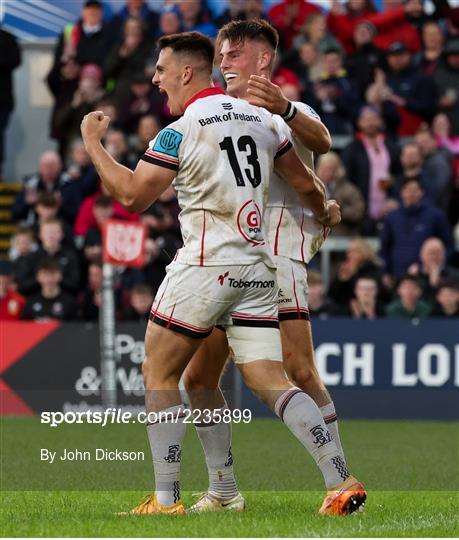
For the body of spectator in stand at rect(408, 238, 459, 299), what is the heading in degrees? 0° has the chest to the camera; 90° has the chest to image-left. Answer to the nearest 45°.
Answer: approximately 0°

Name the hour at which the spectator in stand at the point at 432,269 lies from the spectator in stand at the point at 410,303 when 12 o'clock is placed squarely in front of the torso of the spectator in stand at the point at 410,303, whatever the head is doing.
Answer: the spectator in stand at the point at 432,269 is roughly at 7 o'clock from the spectator in stand at the point at 410,303.

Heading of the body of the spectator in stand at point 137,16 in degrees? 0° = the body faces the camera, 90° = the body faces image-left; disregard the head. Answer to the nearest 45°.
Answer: approximately 0°

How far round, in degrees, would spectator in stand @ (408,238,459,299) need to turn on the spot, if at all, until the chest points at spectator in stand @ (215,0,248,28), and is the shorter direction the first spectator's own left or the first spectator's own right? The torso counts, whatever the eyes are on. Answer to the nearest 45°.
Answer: approximately 135° to the first spectator's own right
